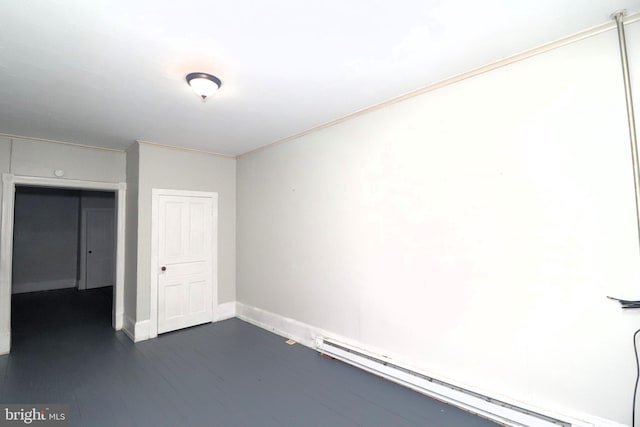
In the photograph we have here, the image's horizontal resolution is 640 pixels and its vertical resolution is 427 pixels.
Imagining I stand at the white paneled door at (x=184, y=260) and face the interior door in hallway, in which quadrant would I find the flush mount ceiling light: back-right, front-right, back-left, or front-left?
back-left

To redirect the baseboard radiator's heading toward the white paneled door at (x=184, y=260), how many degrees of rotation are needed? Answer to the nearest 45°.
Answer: approximately 45° to its right

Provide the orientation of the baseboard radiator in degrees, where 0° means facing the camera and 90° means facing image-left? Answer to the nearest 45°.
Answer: approximately 45°
